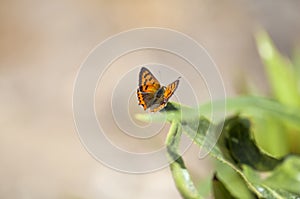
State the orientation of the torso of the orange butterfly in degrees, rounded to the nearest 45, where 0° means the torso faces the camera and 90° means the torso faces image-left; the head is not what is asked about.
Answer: approximately 225°
